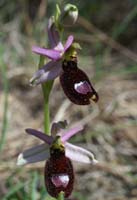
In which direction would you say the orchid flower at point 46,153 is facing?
toward the camera

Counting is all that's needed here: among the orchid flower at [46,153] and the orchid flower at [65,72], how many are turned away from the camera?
0

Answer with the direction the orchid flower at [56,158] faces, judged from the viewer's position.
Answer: facing the viewer

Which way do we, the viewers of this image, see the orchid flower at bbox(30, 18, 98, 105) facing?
facing the viewer and to the right of the viewer

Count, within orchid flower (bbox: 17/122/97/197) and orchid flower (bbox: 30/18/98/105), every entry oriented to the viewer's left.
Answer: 0
